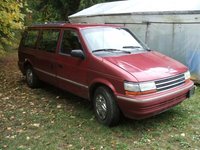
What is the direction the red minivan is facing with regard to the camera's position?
facing the viewer and to the right of the viewer
